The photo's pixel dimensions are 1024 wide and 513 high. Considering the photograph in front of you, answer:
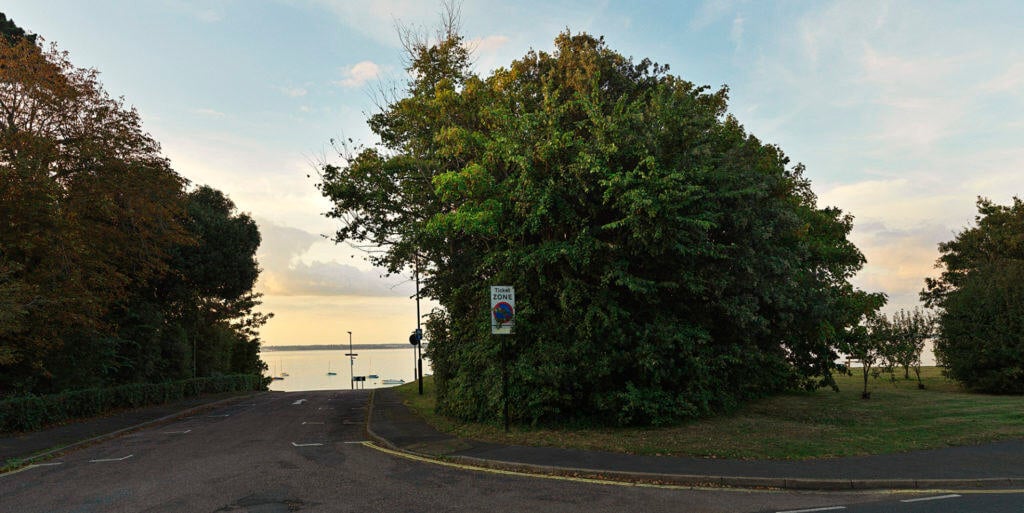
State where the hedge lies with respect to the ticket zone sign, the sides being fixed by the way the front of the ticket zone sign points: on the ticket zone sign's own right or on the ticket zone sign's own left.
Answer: on the ticket zone sign's own right

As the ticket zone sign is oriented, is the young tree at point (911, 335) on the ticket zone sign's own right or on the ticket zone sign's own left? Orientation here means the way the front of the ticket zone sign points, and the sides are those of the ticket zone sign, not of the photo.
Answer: on the ticket zone sign's own left

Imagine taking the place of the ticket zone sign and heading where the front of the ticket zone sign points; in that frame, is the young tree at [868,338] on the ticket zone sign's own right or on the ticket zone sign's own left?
on the ticket zone sign's own left

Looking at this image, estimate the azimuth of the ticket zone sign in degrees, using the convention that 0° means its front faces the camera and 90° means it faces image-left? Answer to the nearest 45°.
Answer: approximately 0°
